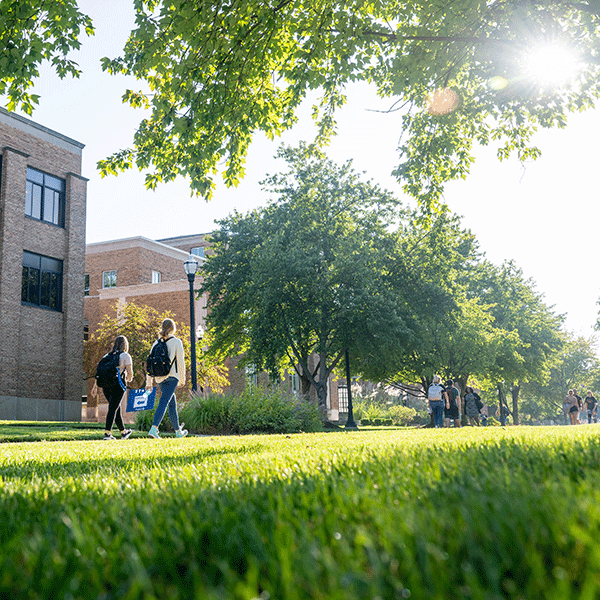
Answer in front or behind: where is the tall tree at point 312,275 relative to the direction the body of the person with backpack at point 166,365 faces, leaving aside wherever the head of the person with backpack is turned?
in front

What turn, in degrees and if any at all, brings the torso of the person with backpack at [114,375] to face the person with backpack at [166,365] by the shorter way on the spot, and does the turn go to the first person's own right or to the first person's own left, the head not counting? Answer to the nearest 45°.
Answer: approximately 90° to the first person's own right

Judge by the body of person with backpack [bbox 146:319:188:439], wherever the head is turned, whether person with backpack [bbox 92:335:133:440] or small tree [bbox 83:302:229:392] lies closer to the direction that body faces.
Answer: the small tree

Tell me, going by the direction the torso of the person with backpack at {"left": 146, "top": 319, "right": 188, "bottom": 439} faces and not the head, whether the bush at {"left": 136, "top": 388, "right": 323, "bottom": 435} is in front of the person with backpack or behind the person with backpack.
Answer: in front

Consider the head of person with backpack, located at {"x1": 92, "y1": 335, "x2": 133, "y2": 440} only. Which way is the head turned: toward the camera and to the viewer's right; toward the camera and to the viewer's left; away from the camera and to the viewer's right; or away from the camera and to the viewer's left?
away from the camera and to the viewer's right

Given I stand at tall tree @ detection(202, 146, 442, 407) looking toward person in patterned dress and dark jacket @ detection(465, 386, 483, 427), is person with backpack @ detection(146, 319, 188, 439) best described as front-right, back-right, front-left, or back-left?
back-right
